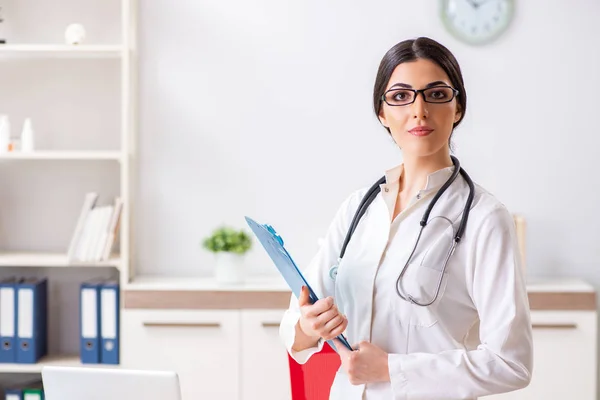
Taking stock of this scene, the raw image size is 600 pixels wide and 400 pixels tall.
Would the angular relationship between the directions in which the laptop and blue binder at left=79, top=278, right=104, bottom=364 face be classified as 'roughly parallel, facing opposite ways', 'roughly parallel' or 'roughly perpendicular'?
roughly parallel, facing opposite ways

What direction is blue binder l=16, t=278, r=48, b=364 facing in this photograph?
toward the camera

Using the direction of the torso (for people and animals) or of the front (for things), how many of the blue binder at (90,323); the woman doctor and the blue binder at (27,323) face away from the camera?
0

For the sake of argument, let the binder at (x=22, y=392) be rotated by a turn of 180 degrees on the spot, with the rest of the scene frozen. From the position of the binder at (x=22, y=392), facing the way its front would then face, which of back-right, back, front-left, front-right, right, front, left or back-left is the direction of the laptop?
back

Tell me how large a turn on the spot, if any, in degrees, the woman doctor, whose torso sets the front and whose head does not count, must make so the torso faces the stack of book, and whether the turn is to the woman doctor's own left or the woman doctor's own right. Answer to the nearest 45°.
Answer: approximately 90° to the woman doctor's own right

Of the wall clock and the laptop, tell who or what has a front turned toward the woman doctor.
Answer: the wall clock

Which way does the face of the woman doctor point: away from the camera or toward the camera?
toward the camera

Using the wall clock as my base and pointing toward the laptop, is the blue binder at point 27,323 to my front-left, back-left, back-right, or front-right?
front-right

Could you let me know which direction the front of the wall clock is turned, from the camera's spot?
facing the viewer

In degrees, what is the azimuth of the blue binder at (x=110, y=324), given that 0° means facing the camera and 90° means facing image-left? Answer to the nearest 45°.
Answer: approximately 0°

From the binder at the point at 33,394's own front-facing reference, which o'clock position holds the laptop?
The laptop is roughly at 12 o'clock from the binder.

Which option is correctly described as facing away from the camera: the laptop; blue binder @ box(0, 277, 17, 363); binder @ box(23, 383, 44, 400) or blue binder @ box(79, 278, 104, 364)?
the laptop

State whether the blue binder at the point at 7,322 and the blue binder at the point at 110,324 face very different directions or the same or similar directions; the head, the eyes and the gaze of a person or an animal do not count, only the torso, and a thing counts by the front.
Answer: same or similar directions

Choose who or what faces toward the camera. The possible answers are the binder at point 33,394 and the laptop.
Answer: the binder
